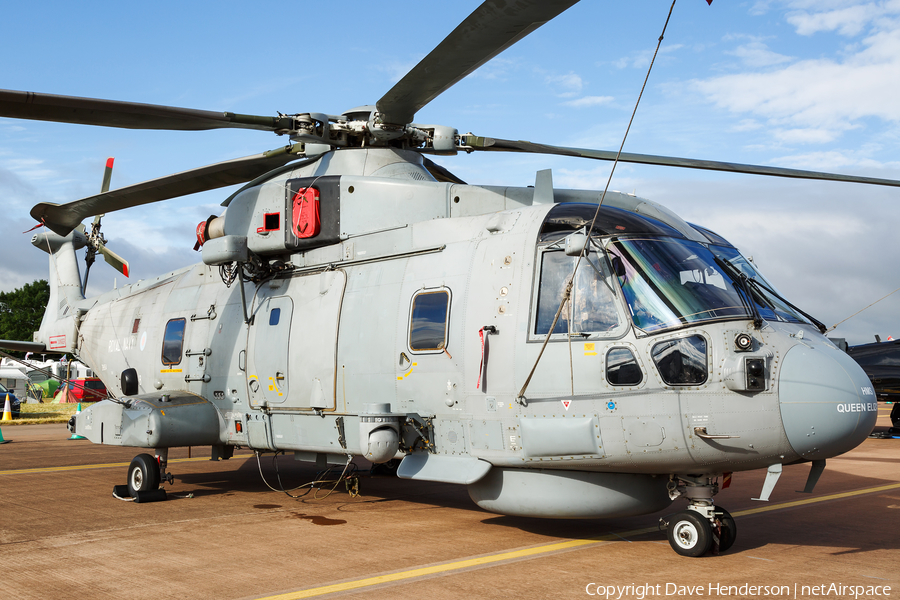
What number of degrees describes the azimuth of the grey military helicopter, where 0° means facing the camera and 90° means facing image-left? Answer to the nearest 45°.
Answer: approximately 315°
